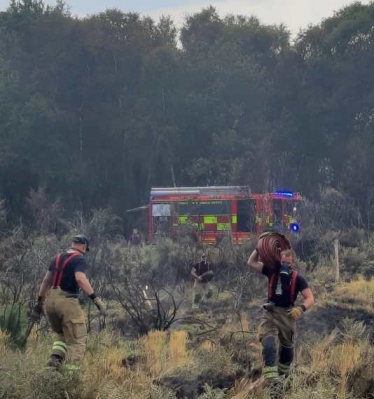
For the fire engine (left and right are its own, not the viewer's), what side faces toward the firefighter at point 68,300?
right

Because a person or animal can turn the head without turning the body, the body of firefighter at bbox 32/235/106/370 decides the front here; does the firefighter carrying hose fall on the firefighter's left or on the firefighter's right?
on the firefighter's right

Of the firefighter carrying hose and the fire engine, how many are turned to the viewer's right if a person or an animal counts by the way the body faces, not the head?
1

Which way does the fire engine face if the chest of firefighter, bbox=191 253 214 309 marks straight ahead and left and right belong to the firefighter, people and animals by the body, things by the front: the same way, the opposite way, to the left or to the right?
to the left

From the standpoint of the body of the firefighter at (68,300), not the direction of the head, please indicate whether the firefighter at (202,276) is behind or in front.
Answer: in front

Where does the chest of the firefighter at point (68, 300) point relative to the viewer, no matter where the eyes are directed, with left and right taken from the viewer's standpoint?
facing away from the viewer and to the right of the viewer

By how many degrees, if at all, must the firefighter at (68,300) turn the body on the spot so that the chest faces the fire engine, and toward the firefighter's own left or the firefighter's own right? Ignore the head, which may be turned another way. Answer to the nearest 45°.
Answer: approximately 45° to the firefighter's own left

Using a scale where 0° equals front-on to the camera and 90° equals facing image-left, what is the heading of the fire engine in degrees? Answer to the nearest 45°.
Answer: approximately 270°

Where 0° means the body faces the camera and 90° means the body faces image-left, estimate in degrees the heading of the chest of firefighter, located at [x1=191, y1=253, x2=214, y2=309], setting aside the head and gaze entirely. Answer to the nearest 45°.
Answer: approximately 0°
